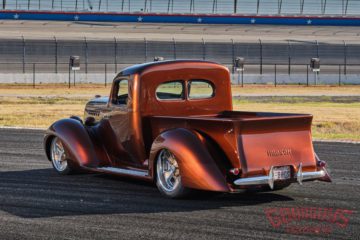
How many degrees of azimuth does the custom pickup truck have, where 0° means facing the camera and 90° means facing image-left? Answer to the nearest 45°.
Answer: approximately 135°
